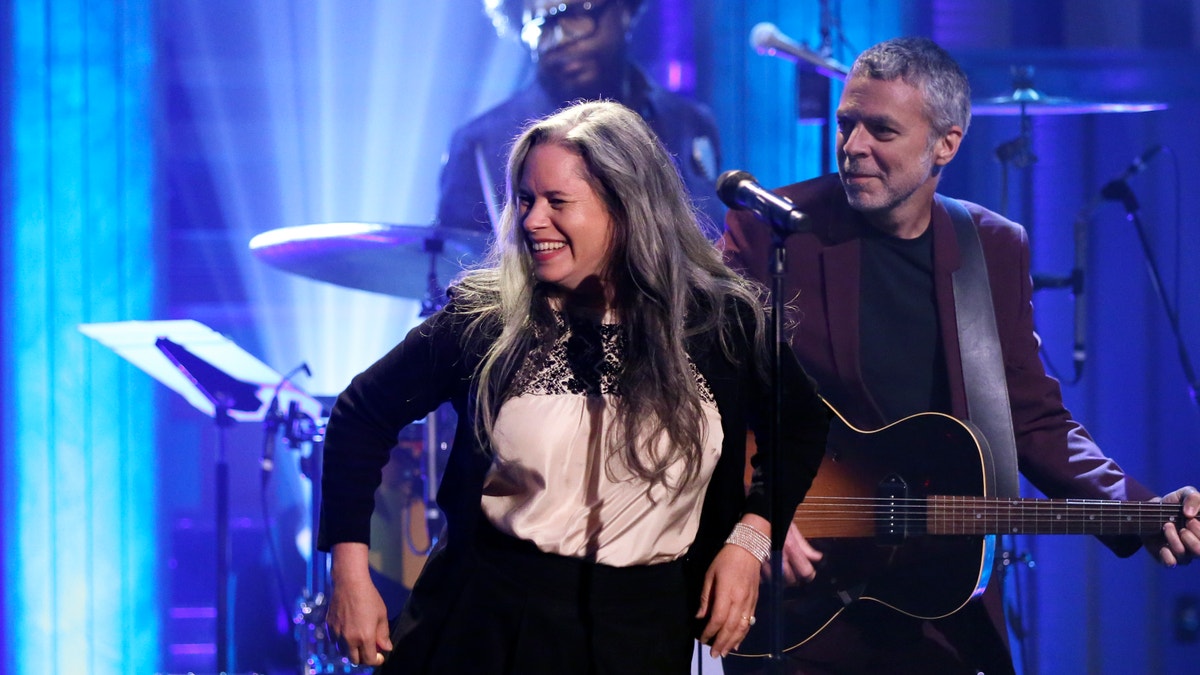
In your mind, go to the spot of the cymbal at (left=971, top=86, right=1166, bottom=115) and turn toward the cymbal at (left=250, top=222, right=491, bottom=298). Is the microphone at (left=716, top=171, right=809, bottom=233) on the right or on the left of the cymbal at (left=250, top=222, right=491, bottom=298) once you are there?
left

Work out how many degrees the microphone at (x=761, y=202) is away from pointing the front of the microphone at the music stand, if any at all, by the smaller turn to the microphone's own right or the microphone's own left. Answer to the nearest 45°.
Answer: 0° — it already faces it

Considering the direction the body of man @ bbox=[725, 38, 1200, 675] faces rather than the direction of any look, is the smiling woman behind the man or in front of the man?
in front

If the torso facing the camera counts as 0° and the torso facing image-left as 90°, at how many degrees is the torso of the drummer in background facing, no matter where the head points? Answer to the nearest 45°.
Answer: approximately 0°

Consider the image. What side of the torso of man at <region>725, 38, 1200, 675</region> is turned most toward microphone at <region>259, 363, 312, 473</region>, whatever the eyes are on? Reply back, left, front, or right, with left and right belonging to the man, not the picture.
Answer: right

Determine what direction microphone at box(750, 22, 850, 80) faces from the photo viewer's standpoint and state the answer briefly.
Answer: facing to the left of the viewer

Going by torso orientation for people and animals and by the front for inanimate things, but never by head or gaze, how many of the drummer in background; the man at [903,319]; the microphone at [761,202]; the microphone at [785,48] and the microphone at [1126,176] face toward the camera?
2
